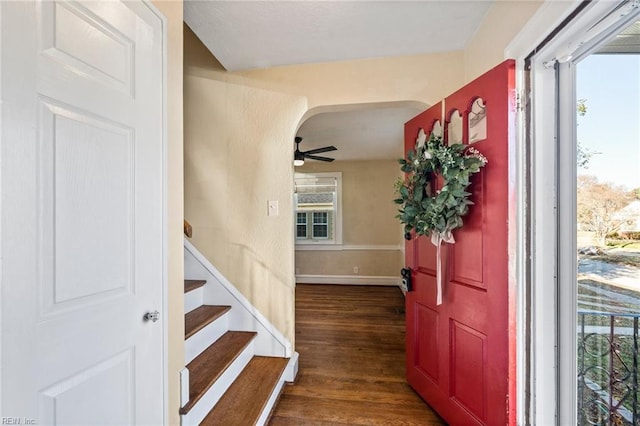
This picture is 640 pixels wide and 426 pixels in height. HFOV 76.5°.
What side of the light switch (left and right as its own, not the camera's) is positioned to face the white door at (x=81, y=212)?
front

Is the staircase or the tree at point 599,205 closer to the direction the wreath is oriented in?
the staircase

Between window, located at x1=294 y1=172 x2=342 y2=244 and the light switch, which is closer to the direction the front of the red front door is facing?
the light switch

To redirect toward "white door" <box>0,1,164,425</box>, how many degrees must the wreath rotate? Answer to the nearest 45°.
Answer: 0° — it already faces it

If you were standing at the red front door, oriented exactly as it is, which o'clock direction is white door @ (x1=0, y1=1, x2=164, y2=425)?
The white door is roughly at 12 o'clock from the red front door.

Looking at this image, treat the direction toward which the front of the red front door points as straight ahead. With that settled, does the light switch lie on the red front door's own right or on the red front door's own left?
on the red front door's own right

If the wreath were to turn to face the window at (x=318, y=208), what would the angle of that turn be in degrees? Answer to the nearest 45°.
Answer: approximately 90° to its right

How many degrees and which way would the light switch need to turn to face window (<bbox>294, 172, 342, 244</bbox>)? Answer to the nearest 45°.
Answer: approximately 180°

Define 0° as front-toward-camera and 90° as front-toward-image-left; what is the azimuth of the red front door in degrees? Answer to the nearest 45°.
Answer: approximately 45°

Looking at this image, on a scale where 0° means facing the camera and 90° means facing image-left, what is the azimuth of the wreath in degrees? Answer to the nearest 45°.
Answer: approximately 45°

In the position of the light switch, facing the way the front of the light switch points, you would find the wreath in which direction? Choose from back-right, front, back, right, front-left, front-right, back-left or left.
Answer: front-left
